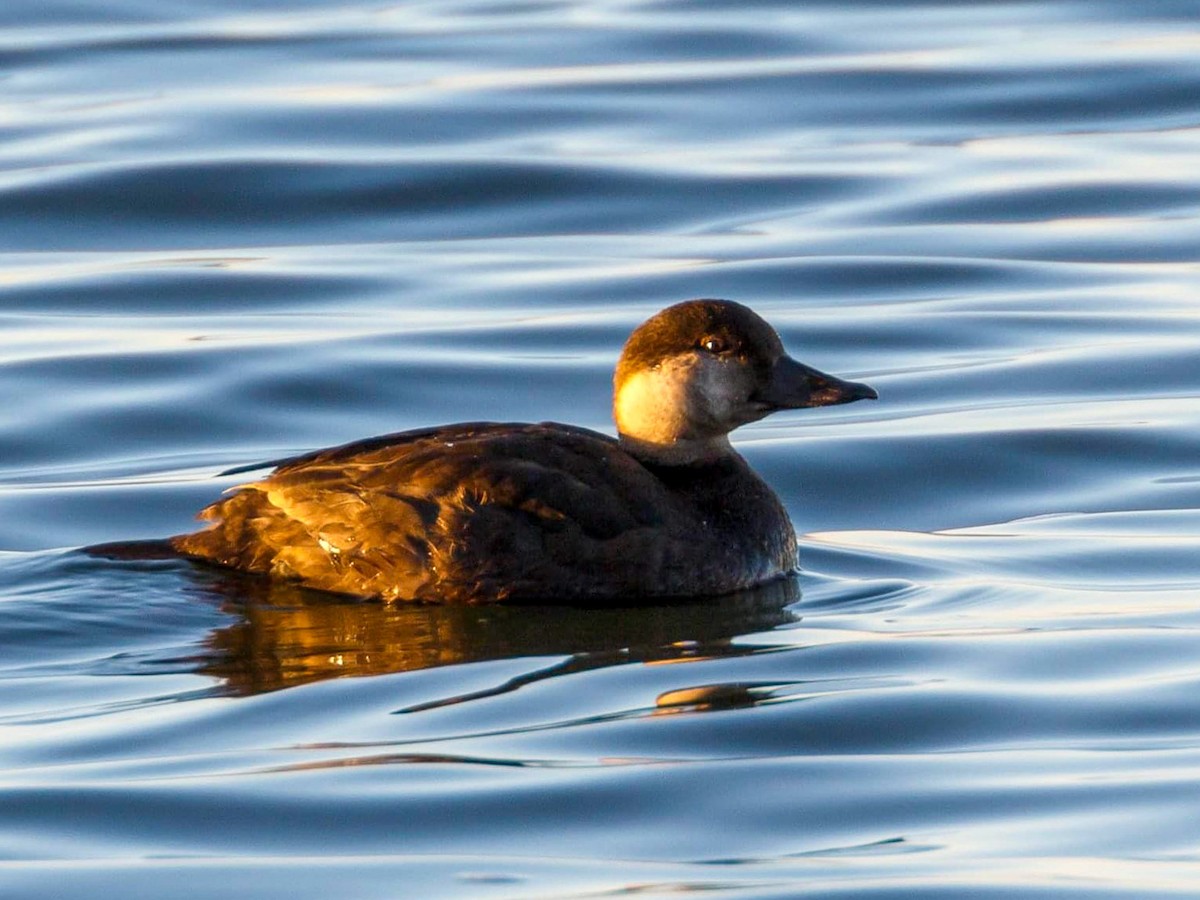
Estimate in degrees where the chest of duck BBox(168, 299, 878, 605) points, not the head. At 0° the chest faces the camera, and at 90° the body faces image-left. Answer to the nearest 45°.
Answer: approximately 270°
